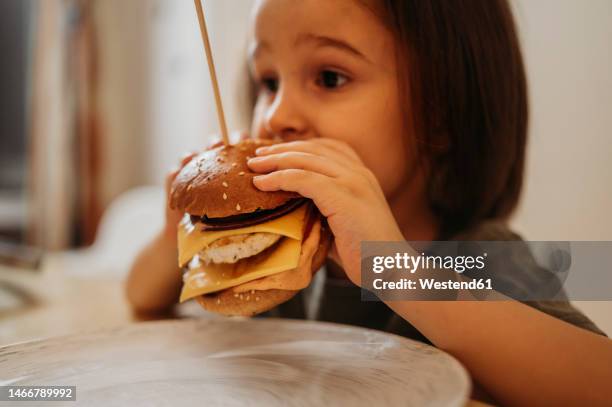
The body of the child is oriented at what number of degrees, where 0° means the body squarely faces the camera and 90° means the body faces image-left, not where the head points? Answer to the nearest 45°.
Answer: approximately 45°
